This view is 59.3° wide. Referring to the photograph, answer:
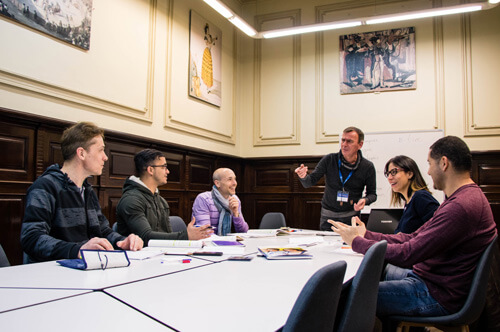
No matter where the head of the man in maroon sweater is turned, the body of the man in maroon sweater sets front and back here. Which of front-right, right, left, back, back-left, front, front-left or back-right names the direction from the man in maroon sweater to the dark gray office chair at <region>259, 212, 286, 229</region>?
front-right

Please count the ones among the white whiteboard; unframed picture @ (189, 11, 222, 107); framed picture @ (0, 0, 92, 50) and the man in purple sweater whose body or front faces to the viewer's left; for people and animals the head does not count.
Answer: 0

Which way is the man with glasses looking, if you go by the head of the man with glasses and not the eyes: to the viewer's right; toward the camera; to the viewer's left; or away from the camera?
to the viewer's right

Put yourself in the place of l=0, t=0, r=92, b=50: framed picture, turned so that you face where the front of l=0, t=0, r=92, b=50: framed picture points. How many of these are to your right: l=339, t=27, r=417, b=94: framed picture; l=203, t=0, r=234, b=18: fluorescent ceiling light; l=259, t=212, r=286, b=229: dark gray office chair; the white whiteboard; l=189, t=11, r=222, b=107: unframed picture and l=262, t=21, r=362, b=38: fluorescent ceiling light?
0

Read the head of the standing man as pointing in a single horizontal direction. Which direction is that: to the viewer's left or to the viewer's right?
to the viewer's left

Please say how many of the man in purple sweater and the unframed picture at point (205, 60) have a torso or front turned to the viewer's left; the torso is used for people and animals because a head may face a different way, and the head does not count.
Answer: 0

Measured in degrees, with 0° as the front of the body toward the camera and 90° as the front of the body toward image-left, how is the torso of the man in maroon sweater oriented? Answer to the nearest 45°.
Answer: approximately 90°

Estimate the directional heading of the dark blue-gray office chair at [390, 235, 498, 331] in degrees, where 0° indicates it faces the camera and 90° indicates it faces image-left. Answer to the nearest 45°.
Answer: approximately 90°

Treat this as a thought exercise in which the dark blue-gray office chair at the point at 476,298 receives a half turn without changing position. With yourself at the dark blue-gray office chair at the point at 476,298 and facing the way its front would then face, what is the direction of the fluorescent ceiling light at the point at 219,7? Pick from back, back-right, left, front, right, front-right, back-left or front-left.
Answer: back-left

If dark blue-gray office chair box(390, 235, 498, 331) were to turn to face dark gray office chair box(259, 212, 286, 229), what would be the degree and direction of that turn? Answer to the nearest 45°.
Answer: approximately 45° to its right

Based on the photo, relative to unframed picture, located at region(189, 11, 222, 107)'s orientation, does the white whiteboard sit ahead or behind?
ahead

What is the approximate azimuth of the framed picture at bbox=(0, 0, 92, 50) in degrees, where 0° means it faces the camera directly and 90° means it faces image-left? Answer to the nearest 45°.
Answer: approximately 315°

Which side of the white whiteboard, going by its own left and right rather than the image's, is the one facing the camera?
front

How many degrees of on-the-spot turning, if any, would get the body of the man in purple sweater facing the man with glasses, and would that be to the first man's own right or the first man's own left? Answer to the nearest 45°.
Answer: approximately 90° to the first man's own right

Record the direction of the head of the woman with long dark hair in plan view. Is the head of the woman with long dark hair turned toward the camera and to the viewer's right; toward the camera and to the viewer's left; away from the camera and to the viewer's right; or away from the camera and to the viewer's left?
toward the camera and to the viewer's left

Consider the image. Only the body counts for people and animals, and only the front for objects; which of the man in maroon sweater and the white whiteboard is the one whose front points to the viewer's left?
the man in maroon sweater

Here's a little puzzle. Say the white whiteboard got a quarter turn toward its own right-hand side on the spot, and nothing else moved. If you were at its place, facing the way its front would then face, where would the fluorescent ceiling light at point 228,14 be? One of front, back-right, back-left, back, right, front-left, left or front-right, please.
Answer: front-left
